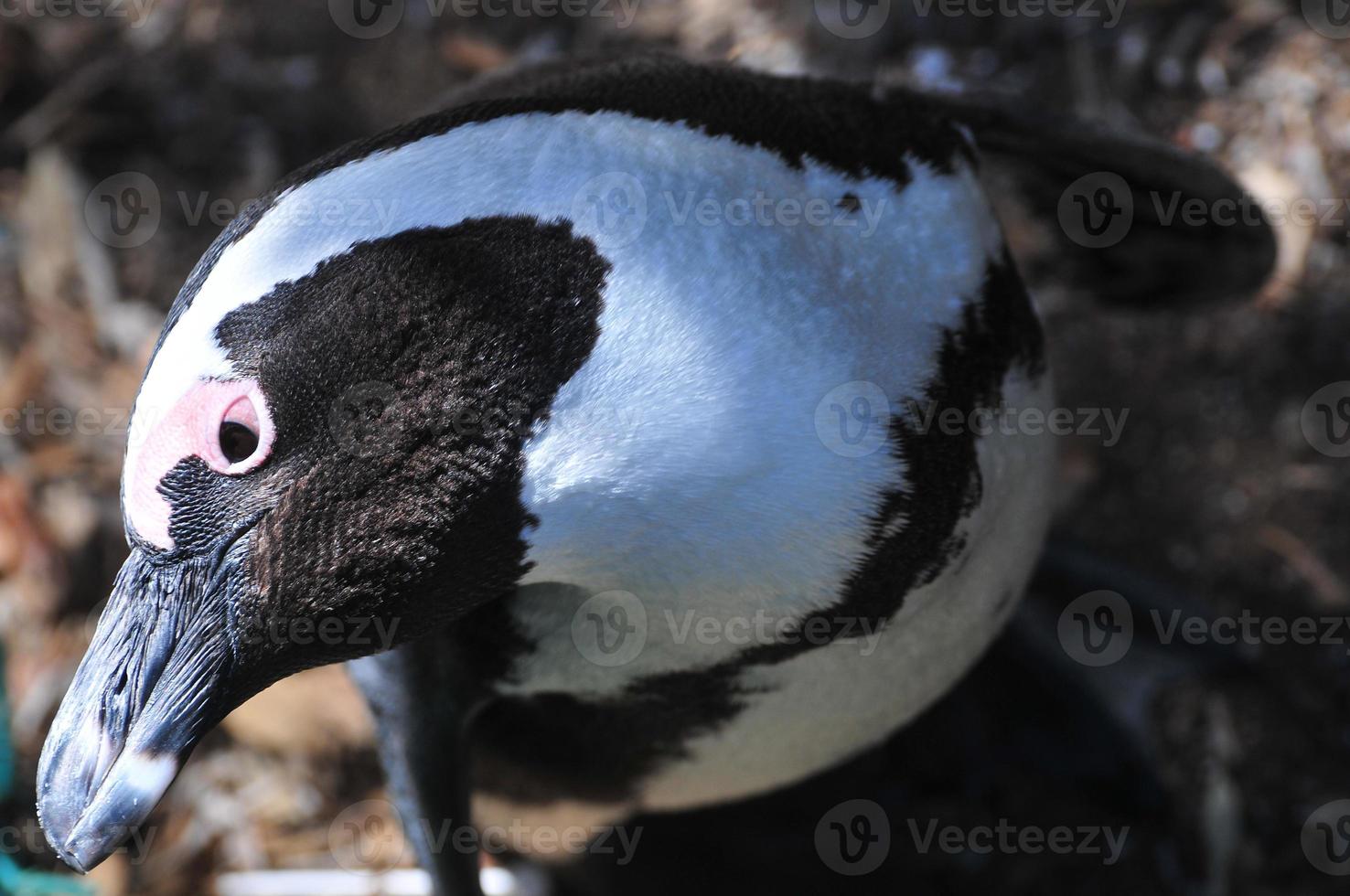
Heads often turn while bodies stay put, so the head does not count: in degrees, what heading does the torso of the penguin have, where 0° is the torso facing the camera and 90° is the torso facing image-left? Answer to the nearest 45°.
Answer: approximately 45°
